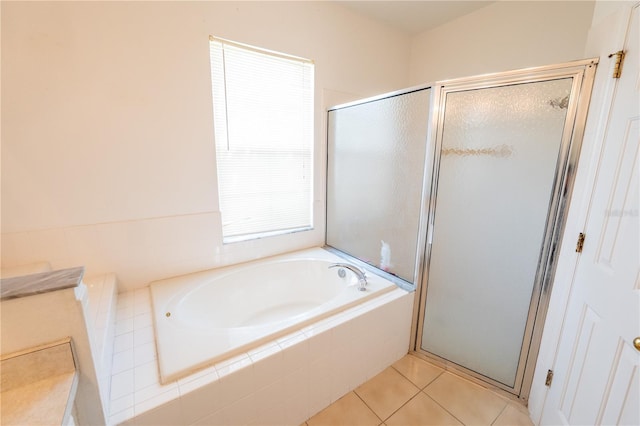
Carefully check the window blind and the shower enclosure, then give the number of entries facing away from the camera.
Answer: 0

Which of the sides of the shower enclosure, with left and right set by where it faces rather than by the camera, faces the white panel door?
left

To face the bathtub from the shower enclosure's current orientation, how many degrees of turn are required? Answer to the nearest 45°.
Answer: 0° — it already faces it

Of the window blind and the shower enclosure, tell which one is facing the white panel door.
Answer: the window blind

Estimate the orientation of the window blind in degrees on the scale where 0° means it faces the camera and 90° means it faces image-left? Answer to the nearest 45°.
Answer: approximately 315°

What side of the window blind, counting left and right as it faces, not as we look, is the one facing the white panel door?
front

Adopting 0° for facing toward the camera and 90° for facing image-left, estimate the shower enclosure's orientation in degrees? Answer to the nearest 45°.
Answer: approximately 45°
